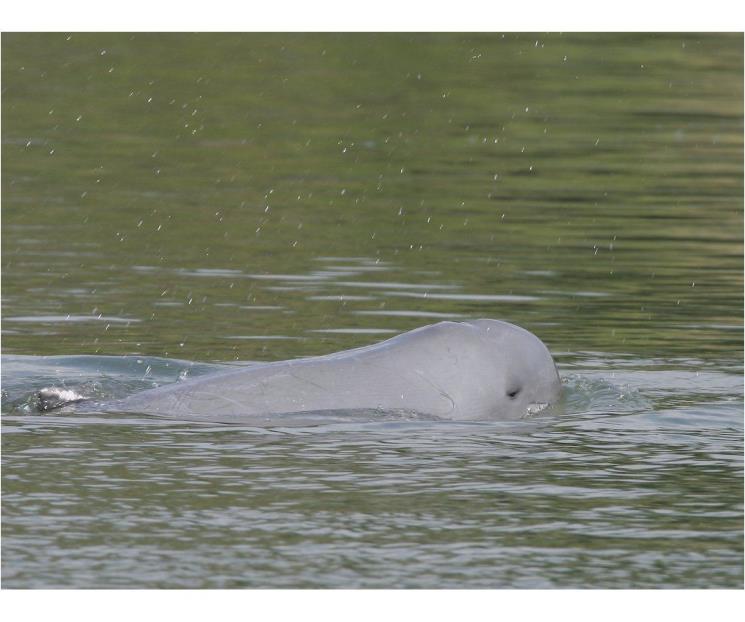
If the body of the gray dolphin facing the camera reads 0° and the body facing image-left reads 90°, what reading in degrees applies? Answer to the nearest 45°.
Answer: approximately 270°
